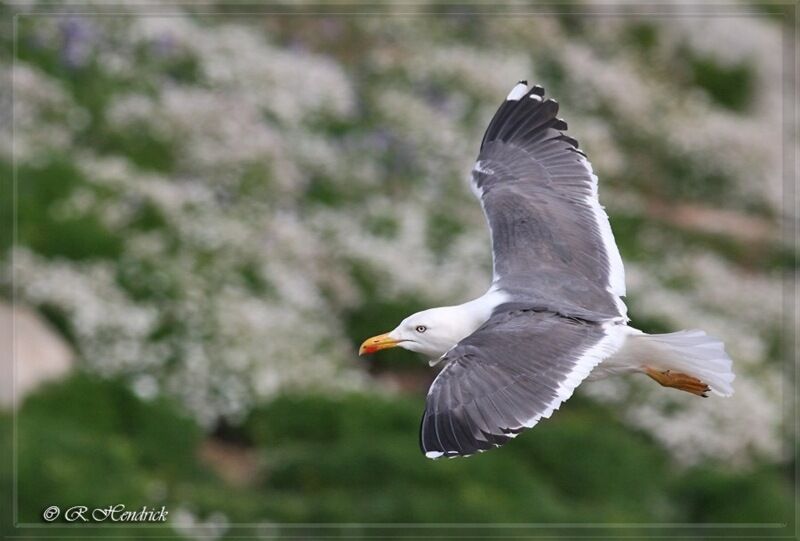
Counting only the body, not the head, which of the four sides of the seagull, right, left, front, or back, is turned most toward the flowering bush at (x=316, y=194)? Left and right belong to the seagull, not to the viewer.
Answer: right

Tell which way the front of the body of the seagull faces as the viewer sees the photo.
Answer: to the viewer's left
